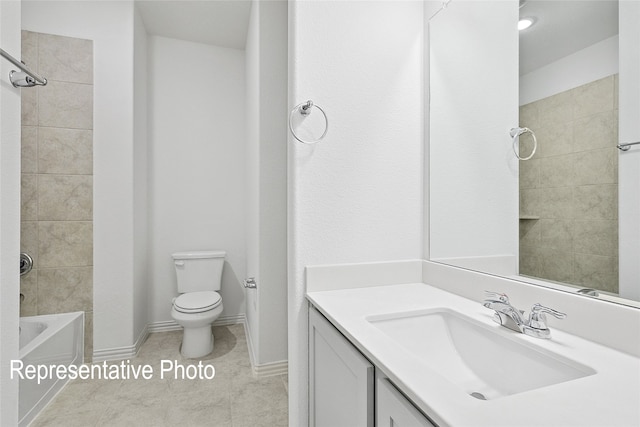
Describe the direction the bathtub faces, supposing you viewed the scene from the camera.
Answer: facing the viewer and to the right of the viewer

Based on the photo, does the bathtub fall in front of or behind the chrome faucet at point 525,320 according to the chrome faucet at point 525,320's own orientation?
in front

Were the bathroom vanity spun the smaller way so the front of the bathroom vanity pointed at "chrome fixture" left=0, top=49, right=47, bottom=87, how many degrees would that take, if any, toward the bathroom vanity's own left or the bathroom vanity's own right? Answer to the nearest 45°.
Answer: approximately 45° to the bathroom vanity's own right

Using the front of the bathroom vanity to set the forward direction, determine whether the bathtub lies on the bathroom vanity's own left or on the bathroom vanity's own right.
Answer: on the bathroom vanity's own right

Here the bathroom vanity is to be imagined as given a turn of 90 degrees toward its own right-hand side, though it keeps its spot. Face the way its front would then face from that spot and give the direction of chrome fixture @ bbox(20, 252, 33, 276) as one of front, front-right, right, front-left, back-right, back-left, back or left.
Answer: front-left

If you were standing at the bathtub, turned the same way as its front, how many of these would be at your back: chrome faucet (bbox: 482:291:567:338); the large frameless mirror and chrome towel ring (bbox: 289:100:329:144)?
0

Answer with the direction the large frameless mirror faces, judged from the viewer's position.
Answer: facing the viewer and to the left of the viewer

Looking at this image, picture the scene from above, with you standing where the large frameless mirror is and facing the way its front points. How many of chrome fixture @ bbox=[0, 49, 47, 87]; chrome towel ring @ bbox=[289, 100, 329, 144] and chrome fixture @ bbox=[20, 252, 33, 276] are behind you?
0

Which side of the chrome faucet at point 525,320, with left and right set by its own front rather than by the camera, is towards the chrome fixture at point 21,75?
front

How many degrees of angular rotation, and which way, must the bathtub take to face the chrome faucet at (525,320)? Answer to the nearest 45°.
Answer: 0° — it already faces it

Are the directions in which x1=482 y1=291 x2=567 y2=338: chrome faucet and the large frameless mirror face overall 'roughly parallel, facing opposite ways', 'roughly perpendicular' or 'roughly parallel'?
roughly parallel

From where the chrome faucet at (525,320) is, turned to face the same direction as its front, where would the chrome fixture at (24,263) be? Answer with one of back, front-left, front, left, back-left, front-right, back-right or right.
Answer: front-right

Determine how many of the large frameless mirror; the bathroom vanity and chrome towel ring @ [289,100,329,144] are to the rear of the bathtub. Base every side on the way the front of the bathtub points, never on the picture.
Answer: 0
